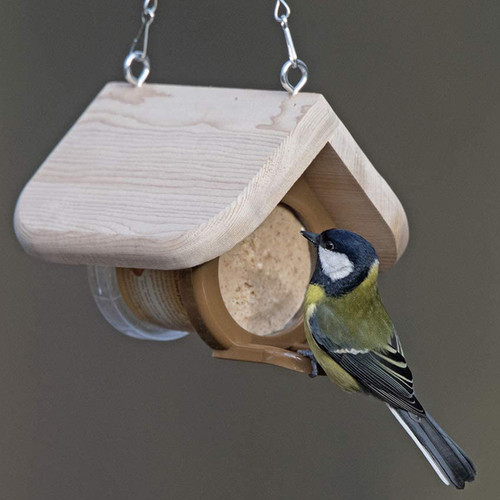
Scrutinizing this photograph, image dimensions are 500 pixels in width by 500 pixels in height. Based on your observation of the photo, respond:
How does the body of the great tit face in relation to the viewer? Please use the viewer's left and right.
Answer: facing away from the viewer and to the left of the viewer
